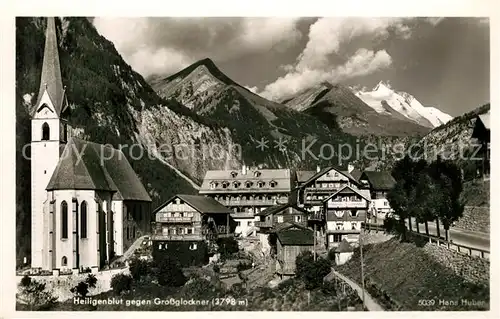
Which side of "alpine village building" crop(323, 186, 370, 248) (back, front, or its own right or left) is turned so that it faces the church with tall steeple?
right

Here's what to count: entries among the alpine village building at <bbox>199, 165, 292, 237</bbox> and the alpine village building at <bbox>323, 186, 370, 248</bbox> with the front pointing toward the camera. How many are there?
2

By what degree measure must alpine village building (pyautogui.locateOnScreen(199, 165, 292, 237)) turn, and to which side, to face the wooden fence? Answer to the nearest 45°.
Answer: approximately 45° to its left

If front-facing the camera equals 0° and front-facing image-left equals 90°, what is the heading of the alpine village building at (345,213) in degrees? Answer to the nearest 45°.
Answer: approximately 0°

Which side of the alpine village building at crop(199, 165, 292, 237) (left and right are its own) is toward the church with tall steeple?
right

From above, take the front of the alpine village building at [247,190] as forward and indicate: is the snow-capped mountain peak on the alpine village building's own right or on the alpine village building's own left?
on the alpine village building's own left

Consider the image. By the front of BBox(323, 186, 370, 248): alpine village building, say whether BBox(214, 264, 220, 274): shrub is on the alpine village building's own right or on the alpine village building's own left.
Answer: on the alpine village building's own right

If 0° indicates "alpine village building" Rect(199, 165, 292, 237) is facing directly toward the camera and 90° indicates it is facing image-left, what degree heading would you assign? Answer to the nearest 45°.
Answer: approximately 0°

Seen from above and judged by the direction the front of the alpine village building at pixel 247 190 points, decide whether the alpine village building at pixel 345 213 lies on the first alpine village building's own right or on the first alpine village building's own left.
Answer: on the first alpine village building's own left

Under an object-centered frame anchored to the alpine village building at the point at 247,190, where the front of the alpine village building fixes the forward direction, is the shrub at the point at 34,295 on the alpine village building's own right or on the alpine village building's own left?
on the alpine village building's own right
